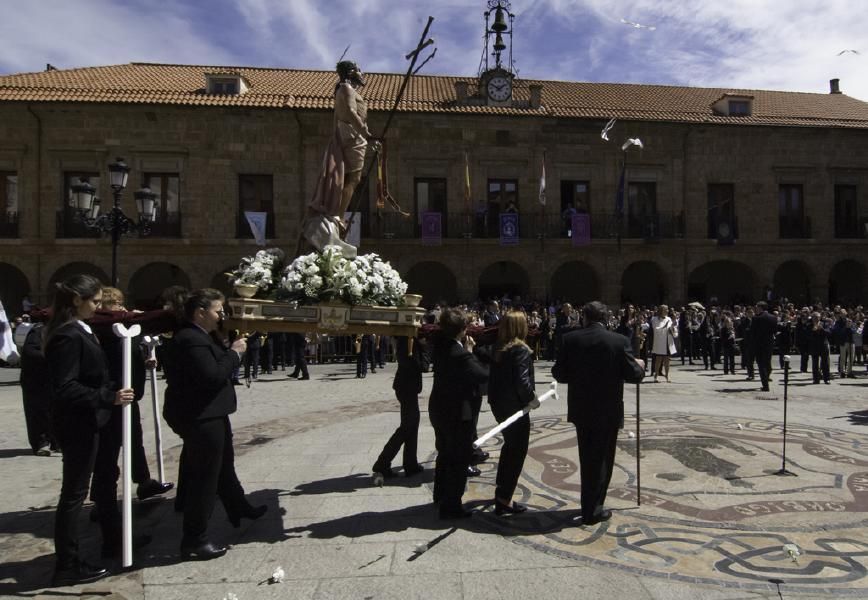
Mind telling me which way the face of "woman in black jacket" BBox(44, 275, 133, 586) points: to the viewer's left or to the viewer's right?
to the viewer's right

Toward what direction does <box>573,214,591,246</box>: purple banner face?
toward the camera

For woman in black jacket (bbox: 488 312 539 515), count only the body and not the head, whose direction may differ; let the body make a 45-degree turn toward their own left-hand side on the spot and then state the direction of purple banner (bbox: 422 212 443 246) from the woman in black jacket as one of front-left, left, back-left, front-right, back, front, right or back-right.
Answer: front

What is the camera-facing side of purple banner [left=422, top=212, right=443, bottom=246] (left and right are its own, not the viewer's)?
front

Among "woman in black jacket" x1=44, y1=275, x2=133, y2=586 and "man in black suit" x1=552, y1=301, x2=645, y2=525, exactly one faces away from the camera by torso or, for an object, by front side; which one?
the man in black suit

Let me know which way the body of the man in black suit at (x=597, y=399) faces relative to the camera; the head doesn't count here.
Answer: away from the camera

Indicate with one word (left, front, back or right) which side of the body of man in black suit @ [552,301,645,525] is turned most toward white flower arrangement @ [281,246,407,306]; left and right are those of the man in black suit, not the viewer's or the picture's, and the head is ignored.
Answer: left

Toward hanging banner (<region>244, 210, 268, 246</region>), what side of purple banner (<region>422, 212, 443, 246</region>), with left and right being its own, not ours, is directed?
right

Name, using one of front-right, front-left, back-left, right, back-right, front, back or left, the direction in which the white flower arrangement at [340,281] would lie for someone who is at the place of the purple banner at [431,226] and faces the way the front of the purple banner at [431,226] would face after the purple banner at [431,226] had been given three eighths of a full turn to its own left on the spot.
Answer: back-right

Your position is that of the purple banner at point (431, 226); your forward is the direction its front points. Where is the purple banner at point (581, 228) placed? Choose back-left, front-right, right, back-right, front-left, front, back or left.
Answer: left

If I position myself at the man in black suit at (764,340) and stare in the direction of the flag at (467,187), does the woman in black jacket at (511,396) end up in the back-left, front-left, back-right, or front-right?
back-left

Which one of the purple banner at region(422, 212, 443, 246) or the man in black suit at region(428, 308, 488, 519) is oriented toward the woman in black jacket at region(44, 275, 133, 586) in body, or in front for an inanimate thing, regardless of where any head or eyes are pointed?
the purple banner

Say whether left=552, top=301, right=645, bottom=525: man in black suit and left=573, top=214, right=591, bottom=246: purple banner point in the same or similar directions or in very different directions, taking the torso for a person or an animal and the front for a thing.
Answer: very different directions

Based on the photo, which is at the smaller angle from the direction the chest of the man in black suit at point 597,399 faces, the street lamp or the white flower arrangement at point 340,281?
the street lamp

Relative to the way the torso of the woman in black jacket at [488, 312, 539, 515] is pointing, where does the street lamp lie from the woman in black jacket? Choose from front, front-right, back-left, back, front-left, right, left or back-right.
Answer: left
